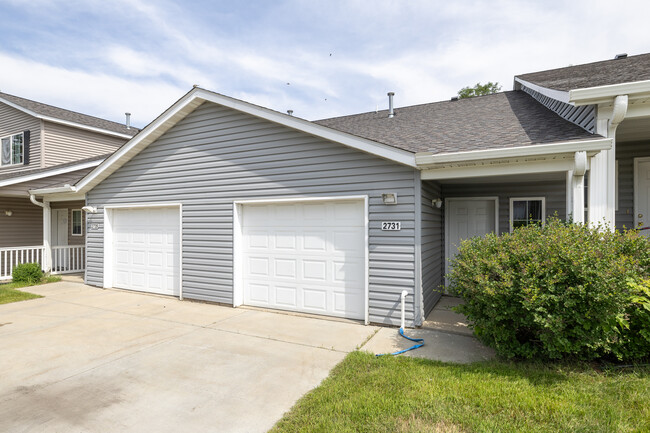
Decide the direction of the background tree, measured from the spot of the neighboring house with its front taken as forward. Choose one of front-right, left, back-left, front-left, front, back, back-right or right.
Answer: back-left

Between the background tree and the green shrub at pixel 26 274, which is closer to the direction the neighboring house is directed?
the green shrub

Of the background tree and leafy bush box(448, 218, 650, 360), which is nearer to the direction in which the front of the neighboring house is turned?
the leafy bush

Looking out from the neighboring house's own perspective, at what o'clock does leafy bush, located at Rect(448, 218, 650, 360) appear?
The leafy bush is roughly at 10 o'clock from the neighboring house.

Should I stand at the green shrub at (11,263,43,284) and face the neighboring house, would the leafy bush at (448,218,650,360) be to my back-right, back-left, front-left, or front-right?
back-right

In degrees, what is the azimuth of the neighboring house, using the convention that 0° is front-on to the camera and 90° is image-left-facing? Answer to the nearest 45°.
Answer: approximately 45°

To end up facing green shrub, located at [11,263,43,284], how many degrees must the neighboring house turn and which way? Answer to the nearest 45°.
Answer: approximately 45° to its left
